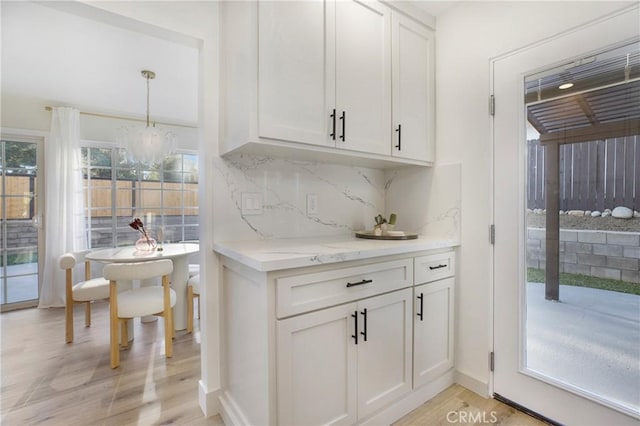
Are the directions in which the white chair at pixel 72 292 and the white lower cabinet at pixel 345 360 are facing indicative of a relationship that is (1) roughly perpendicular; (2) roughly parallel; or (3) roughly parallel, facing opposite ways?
roughly perpendicular

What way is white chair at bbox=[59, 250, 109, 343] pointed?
to the viewer's right

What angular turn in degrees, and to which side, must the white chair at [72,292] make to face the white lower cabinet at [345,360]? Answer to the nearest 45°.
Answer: approximately 45° to its right

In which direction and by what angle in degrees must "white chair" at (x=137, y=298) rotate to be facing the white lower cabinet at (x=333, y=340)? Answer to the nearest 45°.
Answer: approximately 135° to its right

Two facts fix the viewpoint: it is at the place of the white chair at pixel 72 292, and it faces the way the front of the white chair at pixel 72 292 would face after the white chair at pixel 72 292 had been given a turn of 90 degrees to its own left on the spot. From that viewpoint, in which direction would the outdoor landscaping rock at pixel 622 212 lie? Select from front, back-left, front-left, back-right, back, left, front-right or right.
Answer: back-right

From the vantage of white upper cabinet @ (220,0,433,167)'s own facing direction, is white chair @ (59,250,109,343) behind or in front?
behind

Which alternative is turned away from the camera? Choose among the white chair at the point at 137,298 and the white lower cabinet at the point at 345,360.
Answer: the white chair

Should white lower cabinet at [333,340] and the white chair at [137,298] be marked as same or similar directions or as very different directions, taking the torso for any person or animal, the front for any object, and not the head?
very different directions

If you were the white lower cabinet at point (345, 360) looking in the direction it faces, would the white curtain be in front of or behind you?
behind

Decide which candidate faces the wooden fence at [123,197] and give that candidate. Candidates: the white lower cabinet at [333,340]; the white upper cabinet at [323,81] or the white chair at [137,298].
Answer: the white chair

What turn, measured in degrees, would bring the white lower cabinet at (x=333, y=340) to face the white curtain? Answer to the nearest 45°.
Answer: approximately 180°

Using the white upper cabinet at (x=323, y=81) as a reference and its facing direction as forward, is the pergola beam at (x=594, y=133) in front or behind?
in front

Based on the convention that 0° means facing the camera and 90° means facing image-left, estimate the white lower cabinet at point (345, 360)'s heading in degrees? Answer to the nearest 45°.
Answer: approximately 315°

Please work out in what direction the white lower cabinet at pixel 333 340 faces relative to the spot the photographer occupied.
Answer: facing the viewer and to the right of the viewer

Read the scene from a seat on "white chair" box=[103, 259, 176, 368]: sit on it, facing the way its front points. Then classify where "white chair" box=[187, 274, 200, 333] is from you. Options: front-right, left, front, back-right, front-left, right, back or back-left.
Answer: front-right

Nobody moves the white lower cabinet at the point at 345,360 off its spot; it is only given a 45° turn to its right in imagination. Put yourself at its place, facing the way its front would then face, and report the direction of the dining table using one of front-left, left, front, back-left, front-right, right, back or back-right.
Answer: back-right

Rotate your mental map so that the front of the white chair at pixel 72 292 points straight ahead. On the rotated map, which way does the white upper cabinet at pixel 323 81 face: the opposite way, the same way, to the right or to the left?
to the right

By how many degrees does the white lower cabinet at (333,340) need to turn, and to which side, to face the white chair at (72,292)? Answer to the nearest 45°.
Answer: approximately 180°
